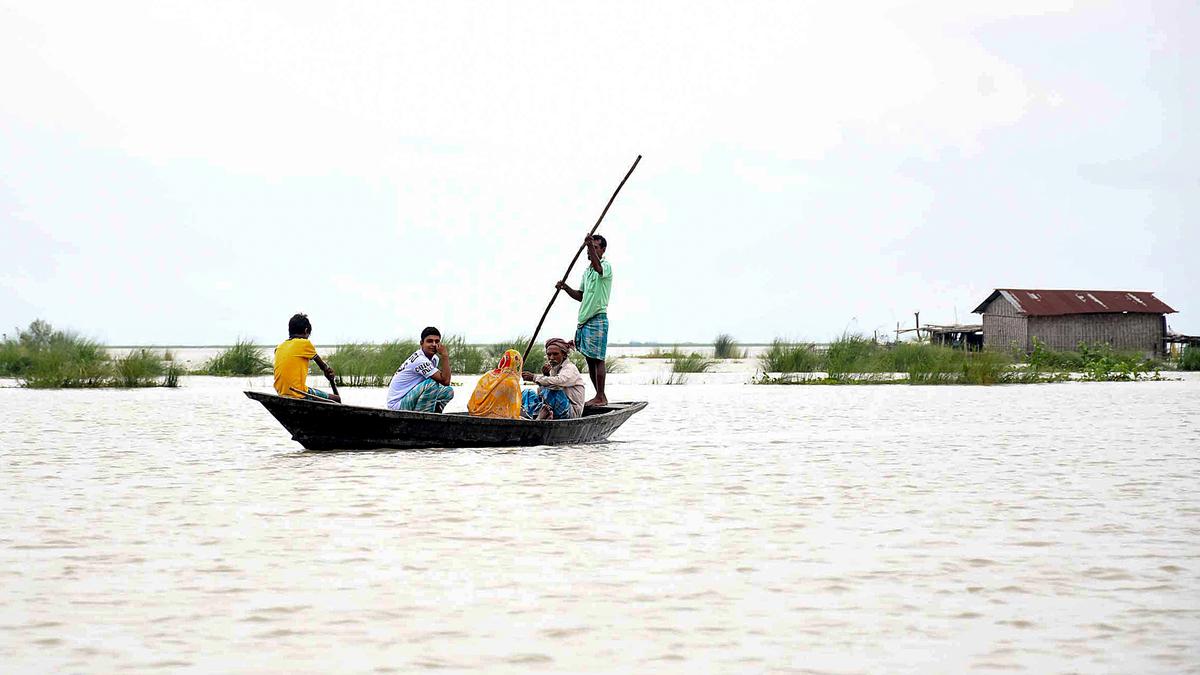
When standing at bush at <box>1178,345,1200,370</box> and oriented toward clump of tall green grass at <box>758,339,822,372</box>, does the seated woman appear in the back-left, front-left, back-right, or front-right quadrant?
front-left

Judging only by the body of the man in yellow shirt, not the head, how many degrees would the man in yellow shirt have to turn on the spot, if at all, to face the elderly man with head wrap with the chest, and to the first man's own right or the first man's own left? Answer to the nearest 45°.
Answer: approximately 45° to the first man's own right

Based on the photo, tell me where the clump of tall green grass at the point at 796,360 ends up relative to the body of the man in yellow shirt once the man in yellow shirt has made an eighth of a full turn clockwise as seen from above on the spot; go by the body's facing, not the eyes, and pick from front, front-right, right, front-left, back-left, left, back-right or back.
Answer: front-left

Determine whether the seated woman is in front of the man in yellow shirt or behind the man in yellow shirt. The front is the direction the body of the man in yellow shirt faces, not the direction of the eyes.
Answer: in front

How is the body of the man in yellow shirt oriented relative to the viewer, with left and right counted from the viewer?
facing away from the viewer and to the right of the viewer

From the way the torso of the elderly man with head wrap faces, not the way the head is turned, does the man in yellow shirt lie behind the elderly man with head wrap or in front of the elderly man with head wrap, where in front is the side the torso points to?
in front

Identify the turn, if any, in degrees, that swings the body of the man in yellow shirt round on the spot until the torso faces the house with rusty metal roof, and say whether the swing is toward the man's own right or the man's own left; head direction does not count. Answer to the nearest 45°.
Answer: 0° — they already face it

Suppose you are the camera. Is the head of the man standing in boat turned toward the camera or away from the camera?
toward the camera

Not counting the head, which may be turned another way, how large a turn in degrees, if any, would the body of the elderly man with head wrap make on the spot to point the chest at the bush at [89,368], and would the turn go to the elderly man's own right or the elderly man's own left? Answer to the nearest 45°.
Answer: approximately 90° to the elderly man's own right

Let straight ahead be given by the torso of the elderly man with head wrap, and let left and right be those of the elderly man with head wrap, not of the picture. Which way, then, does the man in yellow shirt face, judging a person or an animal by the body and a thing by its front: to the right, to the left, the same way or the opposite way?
the opposite way

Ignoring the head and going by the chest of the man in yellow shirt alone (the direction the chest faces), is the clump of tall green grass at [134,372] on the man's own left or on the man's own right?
on the man's own left

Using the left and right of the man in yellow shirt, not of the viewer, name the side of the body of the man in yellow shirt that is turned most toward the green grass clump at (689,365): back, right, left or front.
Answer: front

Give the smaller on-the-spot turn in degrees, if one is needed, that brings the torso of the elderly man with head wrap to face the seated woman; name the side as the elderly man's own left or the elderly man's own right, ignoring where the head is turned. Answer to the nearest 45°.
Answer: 0° — they already face them

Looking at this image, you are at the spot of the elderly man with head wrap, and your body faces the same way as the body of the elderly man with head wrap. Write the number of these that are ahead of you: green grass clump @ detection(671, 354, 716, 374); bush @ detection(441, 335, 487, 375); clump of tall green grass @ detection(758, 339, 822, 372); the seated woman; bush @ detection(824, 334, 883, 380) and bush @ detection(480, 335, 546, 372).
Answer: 1
